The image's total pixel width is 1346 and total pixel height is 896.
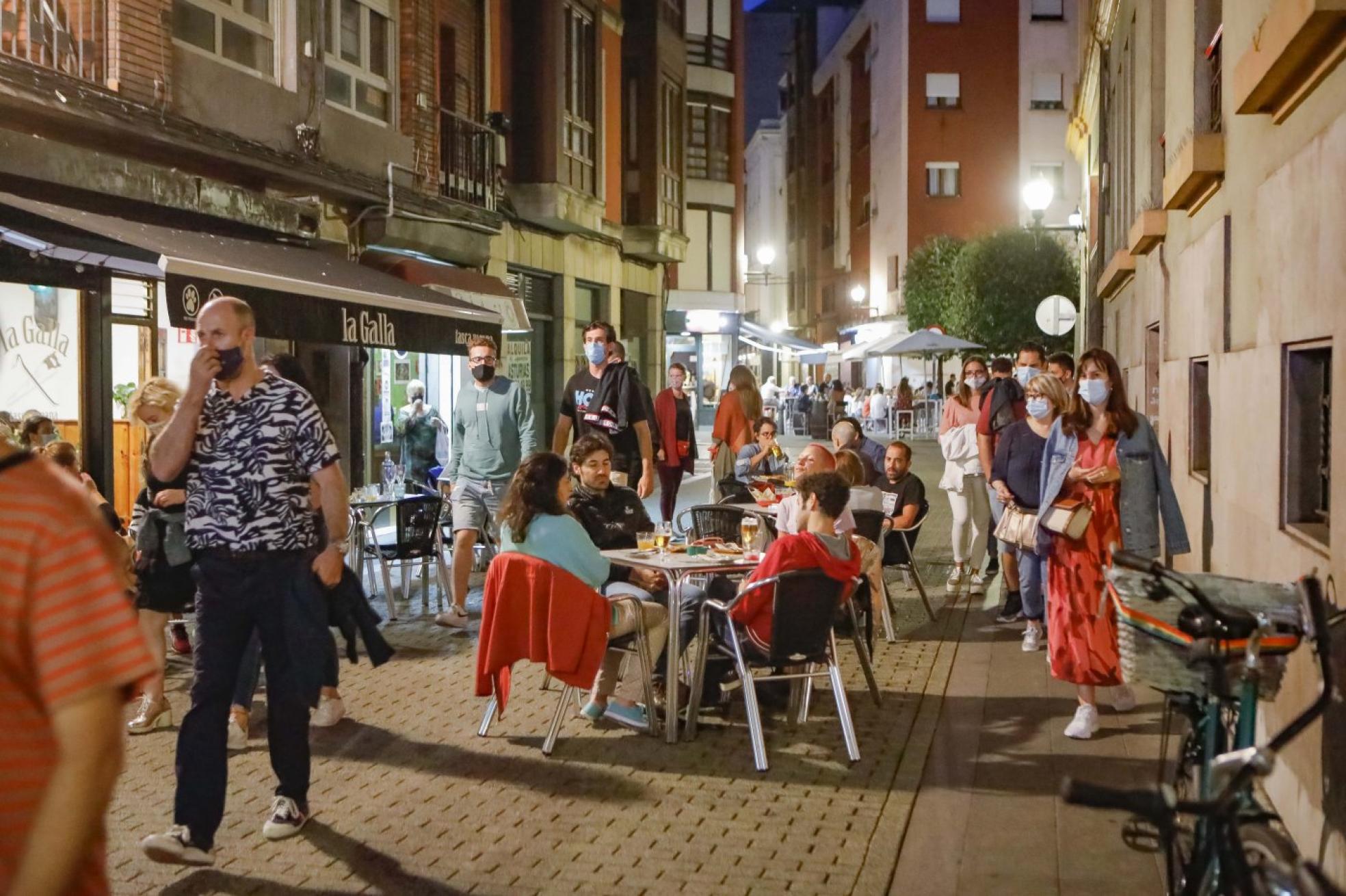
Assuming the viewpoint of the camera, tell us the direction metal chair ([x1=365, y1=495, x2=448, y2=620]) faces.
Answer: facing away from the viewer and to the left of the viewer

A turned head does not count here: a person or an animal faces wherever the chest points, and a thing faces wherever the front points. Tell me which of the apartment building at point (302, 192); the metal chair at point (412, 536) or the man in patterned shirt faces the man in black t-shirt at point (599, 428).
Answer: the apartment building

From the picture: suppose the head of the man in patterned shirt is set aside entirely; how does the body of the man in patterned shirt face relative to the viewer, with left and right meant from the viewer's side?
facing the viewer and to the left of the viewer

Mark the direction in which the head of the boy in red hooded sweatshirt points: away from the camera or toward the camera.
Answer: away from the camera

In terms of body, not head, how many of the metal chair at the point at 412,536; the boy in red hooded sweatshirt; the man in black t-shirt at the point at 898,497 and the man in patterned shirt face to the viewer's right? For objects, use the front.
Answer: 0

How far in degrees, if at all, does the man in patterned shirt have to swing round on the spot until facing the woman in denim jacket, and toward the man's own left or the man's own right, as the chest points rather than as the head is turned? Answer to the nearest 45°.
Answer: approximately 135° to the man's own left

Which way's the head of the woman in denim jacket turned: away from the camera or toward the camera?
toward the camera

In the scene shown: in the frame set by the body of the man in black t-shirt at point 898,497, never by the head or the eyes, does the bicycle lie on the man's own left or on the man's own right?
on the man's own left

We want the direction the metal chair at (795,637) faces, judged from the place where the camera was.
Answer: facing away from the viewer and to the left of the viewer

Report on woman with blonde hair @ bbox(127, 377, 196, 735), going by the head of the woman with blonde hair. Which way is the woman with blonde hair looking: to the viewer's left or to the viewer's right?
to the viewer's right

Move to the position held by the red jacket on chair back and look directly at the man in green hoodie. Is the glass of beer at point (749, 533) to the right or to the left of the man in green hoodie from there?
right

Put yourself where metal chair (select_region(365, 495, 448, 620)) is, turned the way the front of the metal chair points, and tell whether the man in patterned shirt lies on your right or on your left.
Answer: on your left

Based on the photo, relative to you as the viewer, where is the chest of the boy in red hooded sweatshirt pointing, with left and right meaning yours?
facing away from the viewer and to the left of the viewer

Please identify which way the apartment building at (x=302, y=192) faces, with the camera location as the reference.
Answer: facing the viewer and to the right of the viewer

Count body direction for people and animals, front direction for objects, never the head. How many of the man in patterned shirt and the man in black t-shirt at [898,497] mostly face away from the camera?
0

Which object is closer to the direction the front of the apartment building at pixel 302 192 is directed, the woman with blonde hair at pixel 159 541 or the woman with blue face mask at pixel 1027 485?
the woman with blue face mask
